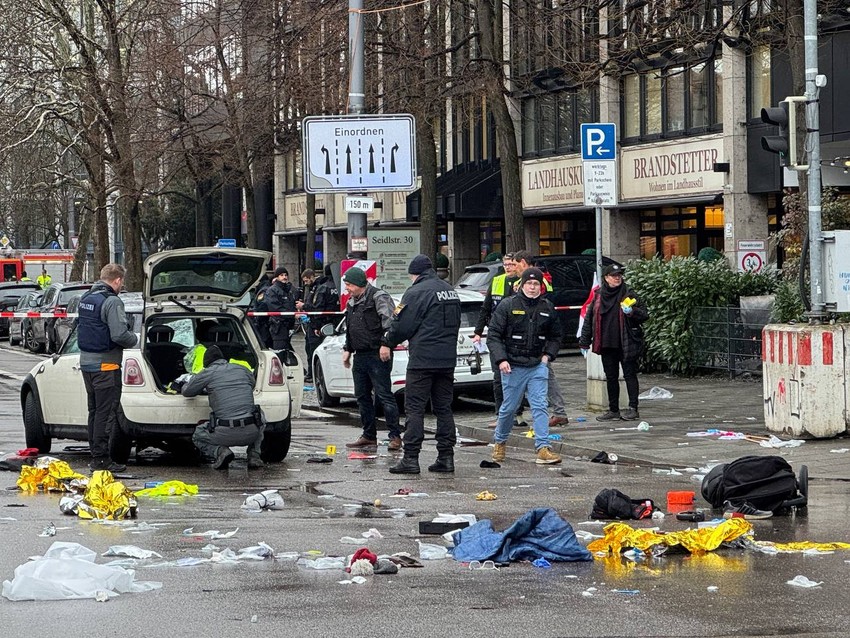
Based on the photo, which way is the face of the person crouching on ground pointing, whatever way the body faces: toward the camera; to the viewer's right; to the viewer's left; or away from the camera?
away from the camera

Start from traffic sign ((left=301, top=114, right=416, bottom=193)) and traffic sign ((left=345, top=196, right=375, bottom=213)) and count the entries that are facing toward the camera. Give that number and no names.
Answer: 2

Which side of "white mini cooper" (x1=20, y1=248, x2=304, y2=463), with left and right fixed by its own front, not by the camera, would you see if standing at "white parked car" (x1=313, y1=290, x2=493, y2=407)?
right

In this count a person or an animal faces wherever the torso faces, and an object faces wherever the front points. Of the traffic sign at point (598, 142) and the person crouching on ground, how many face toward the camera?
1

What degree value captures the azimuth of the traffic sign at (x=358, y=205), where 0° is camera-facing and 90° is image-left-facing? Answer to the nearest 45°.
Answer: approximately 0°

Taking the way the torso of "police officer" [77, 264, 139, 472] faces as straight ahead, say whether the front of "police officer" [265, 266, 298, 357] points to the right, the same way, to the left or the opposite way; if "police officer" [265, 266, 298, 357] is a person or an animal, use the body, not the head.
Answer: to the right

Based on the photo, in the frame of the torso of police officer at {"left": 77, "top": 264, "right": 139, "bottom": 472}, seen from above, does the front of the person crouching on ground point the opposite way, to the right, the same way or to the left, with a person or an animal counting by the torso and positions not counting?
to the left

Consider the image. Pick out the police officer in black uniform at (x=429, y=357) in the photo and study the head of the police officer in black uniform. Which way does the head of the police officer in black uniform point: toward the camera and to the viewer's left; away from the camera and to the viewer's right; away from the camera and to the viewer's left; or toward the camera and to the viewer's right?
away from the camera and to the viewer's left

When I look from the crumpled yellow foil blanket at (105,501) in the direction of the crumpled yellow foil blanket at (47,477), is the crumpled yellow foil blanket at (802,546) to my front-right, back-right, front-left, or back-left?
back-right

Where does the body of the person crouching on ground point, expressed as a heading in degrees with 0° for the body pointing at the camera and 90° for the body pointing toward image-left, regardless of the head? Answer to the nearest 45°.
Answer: approximately 135°

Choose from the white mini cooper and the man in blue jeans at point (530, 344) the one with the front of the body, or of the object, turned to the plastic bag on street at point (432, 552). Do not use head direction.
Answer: the man in blue jeans

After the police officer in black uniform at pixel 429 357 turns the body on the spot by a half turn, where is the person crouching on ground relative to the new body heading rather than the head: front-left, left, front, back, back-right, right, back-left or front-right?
back-right
